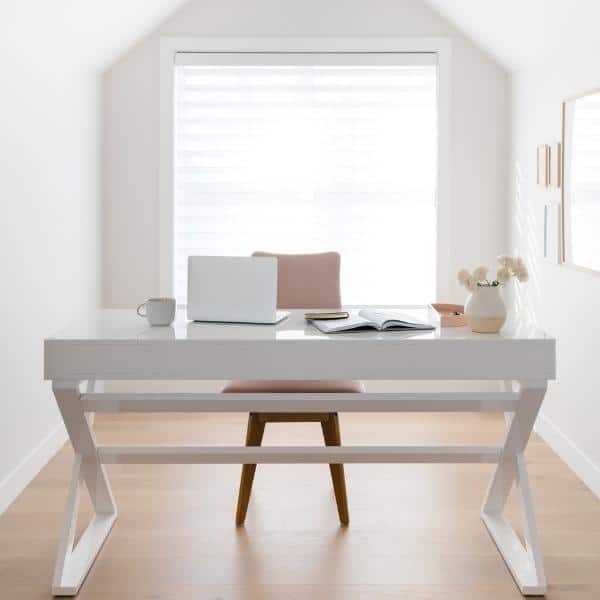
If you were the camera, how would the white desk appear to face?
facing away from the viewer
